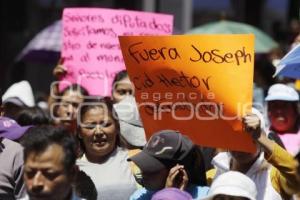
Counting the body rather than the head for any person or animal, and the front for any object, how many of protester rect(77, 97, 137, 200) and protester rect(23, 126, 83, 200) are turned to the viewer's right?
0

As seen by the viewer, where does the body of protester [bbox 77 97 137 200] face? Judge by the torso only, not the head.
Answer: toward the camera

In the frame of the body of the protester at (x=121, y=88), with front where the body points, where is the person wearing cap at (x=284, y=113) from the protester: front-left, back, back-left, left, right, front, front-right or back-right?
front-left

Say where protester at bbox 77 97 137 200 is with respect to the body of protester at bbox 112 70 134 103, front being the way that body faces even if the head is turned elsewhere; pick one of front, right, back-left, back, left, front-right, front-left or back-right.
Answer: front-right

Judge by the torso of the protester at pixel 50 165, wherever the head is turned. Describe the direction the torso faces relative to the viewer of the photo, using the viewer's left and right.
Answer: facing the viewer and to the left of the viewer

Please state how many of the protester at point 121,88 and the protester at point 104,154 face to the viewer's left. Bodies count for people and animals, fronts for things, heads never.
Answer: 0

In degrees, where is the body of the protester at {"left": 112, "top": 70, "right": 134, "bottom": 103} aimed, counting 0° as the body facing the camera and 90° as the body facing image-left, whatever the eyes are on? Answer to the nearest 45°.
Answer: approximately 315°

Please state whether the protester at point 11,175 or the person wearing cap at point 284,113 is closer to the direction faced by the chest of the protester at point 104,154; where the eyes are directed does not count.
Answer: the protester

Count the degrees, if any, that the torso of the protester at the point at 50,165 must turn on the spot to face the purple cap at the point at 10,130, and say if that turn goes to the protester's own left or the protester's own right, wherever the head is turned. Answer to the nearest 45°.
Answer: approximately 135° to the protester's own right
